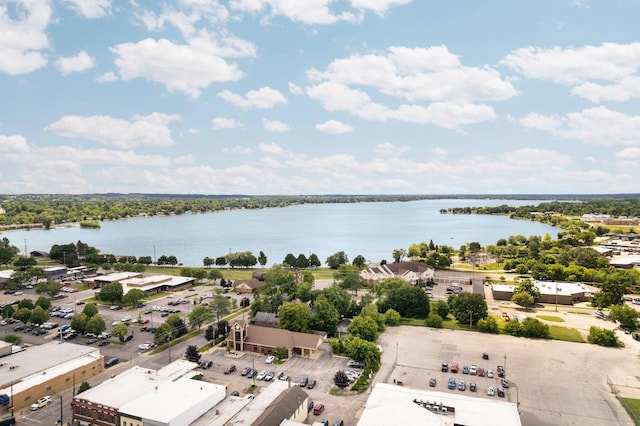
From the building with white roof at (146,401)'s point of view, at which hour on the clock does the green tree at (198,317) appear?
The green tree is roughly at 5 o'clock from the building with white roof.

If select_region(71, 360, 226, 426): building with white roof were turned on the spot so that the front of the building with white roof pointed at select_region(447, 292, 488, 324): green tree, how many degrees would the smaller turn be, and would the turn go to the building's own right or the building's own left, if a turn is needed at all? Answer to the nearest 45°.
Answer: approximately 135° to the building's own left

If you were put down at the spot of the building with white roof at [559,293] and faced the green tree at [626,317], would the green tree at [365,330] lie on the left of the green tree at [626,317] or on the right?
right

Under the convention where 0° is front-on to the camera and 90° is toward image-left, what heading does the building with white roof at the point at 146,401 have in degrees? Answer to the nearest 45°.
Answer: approximately 45°

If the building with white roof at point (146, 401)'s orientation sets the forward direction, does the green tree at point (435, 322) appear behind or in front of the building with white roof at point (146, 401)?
behind
